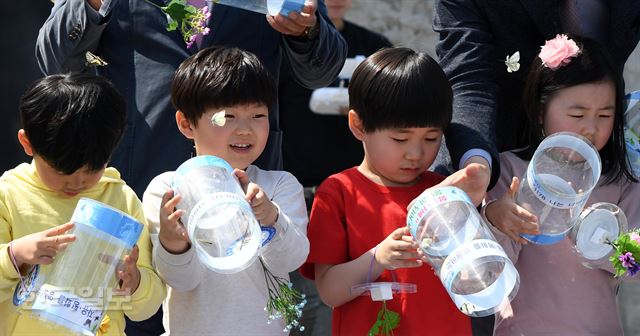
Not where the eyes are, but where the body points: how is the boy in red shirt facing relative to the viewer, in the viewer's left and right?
facing the viewer and to the right of the viewer

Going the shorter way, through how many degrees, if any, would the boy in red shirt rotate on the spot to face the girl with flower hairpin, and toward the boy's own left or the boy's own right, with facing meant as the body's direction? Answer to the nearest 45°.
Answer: approximately 45° to the boy's own left

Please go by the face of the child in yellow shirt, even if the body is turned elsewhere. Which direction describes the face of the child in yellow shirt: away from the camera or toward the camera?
toward the camera

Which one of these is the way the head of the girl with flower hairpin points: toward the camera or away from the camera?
toward the camera

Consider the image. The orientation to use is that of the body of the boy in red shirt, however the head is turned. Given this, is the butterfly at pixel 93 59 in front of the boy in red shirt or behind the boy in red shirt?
behind

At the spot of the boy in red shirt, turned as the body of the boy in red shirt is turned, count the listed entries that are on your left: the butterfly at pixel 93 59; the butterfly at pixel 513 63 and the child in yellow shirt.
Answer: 1

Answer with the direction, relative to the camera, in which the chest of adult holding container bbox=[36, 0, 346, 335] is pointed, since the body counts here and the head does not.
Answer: toward the camera

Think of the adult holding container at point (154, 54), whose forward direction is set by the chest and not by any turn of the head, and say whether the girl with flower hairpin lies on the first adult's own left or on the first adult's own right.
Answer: on the first adult's own left

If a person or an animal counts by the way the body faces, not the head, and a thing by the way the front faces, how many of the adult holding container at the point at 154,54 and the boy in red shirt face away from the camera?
0

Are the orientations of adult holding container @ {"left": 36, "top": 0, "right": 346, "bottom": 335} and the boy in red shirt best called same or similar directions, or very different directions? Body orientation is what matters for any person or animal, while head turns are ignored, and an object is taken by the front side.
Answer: same or similar directions
